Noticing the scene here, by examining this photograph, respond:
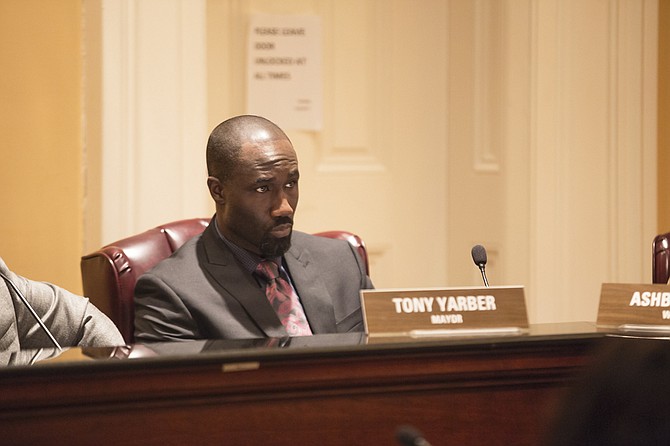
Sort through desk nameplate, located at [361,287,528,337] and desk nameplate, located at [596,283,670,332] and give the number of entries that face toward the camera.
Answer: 2

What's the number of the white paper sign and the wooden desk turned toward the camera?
2

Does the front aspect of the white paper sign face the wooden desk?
yes

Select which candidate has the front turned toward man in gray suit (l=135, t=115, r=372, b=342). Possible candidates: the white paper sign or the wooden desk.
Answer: the white paper sign

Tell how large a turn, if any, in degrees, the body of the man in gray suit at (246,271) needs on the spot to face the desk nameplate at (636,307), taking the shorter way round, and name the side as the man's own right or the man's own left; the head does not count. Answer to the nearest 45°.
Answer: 0° — they already face it

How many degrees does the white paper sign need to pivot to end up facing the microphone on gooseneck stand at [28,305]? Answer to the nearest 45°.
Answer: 0° — it already faces it

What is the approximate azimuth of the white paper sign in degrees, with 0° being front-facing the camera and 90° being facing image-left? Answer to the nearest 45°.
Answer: approximately 0°

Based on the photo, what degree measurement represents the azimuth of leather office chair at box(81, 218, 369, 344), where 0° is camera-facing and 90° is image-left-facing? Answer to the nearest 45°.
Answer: approximately 315°

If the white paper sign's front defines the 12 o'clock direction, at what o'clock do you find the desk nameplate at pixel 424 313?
The desk nameplate is roughly at 12 o'clock from the white paper sign.
